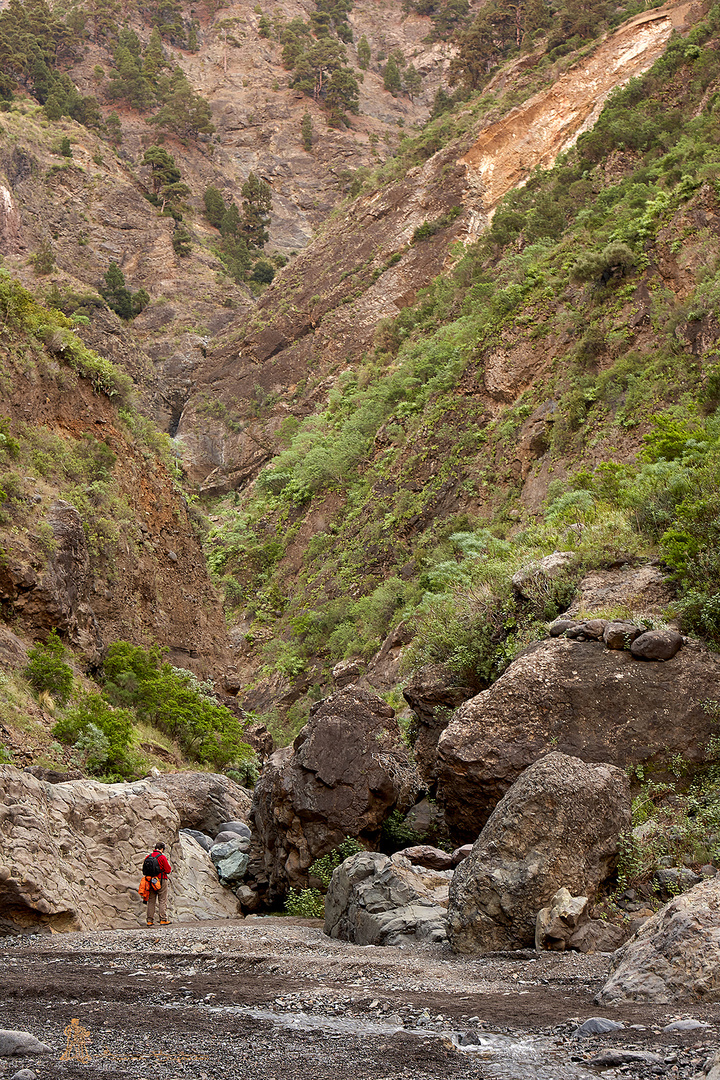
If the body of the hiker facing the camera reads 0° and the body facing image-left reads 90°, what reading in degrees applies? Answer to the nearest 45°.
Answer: approximately 270°

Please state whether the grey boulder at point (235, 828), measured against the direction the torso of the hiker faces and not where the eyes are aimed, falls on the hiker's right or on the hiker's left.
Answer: on the hiker's left

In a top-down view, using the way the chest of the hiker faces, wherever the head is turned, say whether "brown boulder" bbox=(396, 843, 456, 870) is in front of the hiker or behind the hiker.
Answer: in front

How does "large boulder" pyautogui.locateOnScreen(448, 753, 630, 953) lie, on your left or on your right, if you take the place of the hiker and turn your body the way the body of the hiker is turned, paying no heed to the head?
on your right

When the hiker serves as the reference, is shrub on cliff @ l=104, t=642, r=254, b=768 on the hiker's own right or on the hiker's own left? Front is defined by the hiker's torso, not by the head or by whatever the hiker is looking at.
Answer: on the hiker's own left

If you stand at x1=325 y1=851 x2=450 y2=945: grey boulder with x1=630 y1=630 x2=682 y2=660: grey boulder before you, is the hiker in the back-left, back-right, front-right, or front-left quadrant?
back-left

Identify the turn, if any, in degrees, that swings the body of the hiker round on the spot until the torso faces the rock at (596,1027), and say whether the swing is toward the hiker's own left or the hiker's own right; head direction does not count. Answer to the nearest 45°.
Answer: approximately 90° to the hiker's own right

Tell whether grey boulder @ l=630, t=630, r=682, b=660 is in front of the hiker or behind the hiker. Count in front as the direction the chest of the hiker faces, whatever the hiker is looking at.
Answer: in front

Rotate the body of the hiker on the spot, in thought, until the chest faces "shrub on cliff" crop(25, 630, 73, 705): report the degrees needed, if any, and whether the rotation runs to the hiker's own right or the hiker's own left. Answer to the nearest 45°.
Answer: approximately 90° to the hiker's own left
